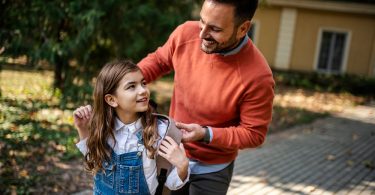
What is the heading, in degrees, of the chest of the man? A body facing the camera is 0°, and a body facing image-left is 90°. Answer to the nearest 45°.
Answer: approximately 45°

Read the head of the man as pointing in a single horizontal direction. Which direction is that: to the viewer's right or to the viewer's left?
to the viewer's left

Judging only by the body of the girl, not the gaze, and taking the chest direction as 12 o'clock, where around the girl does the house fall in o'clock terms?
The house is roughly at 7 o'clock from the girl.

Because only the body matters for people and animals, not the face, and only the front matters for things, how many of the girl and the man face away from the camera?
0

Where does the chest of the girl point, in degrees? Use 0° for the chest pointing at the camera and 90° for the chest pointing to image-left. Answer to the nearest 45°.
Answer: approximately 0°

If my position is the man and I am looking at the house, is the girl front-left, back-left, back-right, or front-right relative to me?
back-left
